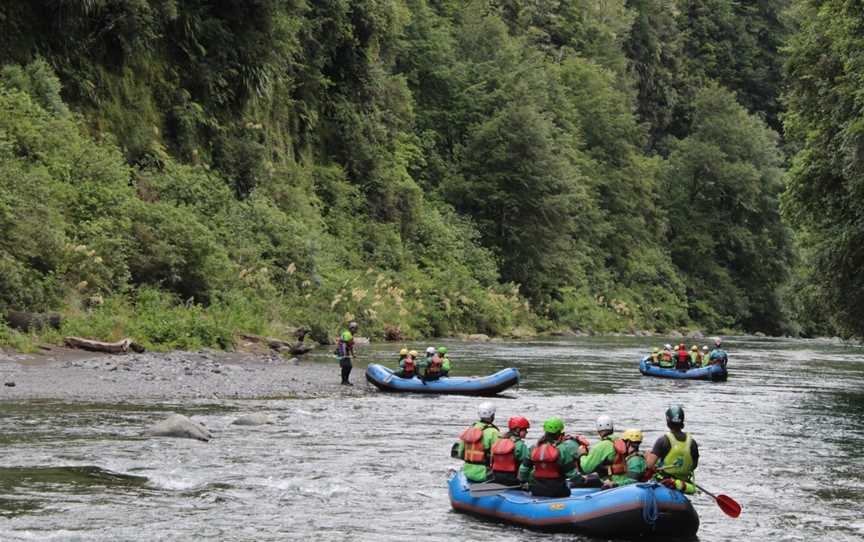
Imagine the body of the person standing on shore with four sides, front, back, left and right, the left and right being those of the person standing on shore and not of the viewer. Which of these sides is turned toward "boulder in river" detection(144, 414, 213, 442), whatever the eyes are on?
right

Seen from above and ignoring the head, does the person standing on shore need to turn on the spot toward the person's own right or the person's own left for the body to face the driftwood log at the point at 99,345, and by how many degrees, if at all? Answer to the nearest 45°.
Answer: approximately 180°

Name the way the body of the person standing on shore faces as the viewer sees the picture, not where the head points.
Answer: to the viewer's right

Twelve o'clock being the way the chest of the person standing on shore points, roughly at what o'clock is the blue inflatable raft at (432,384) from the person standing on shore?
The blue inflatable raft is roughly at 12 o'clock from the person standing on shore.

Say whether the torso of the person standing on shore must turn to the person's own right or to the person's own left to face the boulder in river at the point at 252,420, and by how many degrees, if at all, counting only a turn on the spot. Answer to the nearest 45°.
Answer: approximately 90° to the person's own right
